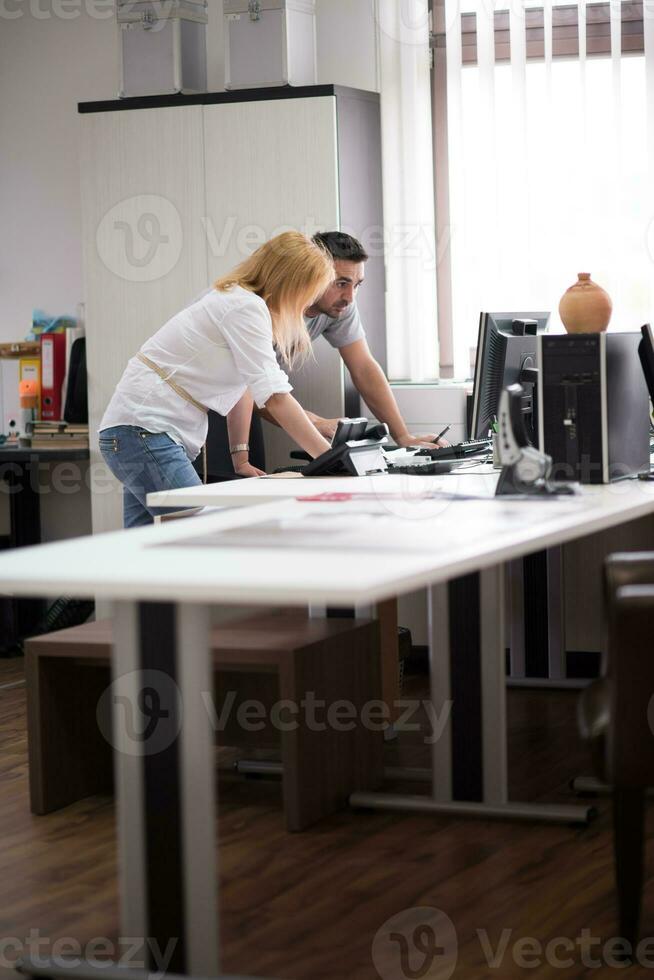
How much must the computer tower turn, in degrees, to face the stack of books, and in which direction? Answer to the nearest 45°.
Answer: approximately 90° to its right

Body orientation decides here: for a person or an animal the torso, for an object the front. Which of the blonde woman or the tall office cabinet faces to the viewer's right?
the blonde woman

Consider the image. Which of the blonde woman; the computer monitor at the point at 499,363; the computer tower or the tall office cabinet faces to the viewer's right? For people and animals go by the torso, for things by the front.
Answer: the blonde woman

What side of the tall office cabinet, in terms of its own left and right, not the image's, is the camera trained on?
front

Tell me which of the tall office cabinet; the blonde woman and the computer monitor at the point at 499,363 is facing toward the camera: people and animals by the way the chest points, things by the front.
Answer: the tall office cabinet

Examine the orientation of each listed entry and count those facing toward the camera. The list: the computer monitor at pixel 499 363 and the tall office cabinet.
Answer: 1

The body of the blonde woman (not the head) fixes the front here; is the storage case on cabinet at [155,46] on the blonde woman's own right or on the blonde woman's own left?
on the blonde woman's own left

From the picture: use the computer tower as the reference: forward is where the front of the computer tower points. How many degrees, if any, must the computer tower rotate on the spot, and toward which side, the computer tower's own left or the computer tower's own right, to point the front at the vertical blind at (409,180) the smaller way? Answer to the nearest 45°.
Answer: approximately 135° to the computer tower's own right

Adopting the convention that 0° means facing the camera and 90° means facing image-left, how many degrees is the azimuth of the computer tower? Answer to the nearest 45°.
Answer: approximately 45°

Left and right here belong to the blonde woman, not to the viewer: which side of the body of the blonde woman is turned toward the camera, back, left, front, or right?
right
